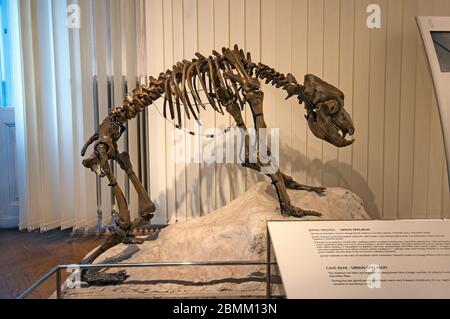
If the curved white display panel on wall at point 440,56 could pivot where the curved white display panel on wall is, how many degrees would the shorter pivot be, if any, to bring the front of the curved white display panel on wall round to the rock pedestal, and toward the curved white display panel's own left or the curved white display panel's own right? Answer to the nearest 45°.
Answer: approximately 45° to the curved white display panel's own right

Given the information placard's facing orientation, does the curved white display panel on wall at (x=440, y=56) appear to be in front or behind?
behind

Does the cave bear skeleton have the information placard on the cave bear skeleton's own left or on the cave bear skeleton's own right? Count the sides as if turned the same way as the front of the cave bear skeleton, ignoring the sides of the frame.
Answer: on the cave bear skeleton's own right

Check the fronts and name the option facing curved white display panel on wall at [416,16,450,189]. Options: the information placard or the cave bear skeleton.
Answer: the cave bear skeleton

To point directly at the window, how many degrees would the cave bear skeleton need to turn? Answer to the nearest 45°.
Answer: approximately 180°

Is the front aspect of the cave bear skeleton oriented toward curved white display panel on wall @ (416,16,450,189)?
yes

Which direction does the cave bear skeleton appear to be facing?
to the viewer's right

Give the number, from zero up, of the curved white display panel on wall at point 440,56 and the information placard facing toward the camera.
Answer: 2

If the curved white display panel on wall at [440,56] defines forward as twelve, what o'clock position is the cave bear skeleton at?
The cave bear skeleton is roughly at 2 o'clock from the curved white display panel on wall.

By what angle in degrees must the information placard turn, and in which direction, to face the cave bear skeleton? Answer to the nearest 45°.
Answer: approximately 135° to its right
